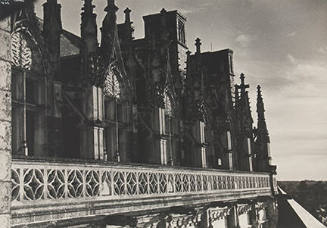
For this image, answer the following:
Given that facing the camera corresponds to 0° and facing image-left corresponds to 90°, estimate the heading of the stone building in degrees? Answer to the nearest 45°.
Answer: approximately 315°
